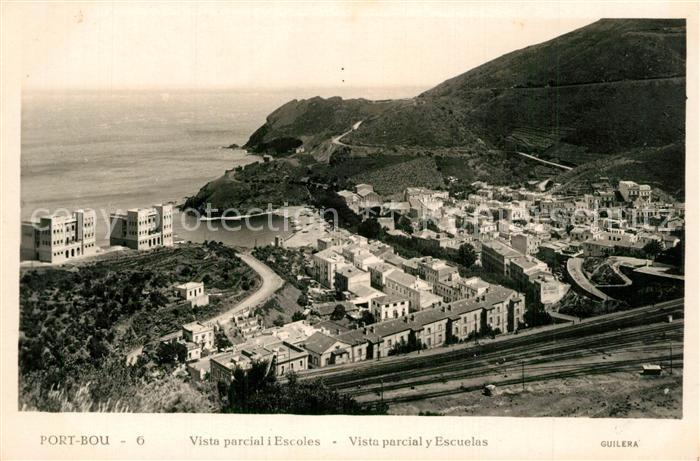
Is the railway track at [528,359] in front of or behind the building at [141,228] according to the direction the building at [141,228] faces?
in front

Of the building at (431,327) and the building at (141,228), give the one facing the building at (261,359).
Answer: the building at (141,228)

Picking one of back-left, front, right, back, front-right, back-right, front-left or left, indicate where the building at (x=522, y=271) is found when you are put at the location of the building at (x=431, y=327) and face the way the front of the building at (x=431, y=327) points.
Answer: left

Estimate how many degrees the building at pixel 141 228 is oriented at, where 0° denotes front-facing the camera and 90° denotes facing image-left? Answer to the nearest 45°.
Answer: approximately 315°

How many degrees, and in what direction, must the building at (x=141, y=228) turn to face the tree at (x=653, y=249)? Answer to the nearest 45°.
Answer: approximately 45° to its left

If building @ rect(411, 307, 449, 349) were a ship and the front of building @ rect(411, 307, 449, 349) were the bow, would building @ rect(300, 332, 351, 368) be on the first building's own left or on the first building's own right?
on the first building's own right

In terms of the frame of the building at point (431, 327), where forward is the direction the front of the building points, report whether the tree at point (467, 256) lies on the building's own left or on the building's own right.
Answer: on the building's own left

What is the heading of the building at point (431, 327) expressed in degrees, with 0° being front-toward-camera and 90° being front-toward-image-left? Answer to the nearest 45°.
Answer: approximately 315°

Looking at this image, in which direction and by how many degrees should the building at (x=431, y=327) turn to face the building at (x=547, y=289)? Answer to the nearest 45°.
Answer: approximately 90° to its left

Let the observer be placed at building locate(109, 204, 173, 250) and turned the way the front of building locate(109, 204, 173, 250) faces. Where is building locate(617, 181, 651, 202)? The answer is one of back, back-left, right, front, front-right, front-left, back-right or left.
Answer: front-left

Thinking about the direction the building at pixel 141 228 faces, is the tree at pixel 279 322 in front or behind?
in front
